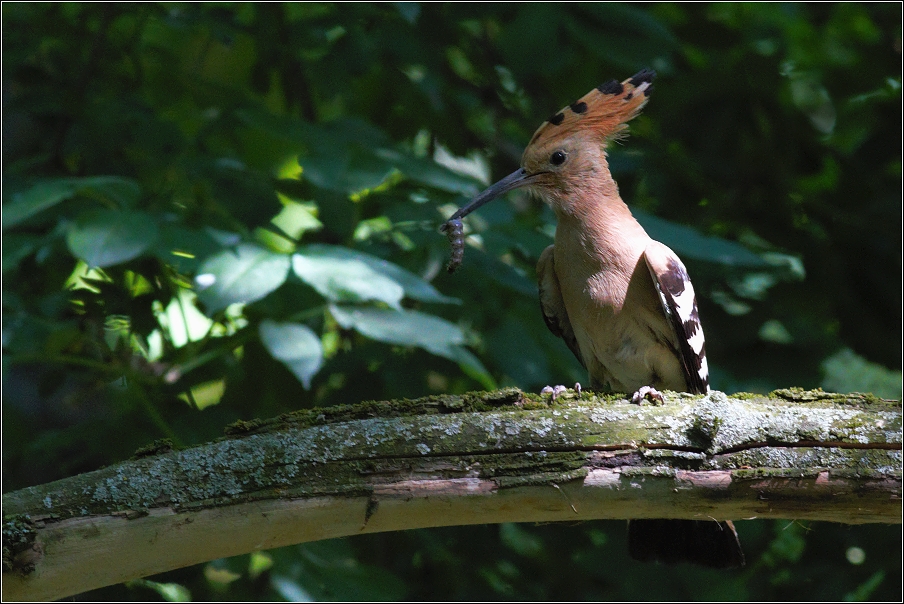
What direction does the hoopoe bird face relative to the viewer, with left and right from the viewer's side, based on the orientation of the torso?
facing the viewer and to the left of the viewer

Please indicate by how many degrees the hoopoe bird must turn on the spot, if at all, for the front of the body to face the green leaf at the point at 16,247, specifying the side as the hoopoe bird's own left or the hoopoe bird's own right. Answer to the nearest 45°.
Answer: approximately 45° to the hoopoe bird's own right

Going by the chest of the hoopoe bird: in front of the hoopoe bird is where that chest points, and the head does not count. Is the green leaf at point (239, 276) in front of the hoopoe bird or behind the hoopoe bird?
in front

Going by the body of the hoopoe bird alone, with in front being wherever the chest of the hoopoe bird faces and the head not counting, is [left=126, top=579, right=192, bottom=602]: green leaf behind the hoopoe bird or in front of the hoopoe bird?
in front

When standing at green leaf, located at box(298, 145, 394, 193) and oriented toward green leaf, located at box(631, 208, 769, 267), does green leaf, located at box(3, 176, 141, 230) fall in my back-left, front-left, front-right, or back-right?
back-right
